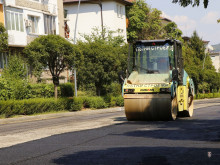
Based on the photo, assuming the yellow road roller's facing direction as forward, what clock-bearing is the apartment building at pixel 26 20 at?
The apartment building is roughly at 5 o'clock from the yellow road roller.

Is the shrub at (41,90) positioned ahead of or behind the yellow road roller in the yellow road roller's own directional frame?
behind

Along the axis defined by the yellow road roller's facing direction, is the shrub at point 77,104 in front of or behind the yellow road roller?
behind

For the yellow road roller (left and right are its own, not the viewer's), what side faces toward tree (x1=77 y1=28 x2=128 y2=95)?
back

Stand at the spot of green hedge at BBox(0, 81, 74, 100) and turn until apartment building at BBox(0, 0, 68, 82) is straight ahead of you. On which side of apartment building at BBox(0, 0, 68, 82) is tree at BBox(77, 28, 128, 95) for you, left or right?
right

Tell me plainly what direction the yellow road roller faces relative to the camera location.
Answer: facing the viewer

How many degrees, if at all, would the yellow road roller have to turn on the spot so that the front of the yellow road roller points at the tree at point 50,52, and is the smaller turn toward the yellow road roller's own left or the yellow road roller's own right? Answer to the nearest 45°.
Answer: approximately 135° to the yellow road roller's own right
